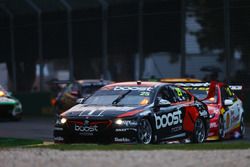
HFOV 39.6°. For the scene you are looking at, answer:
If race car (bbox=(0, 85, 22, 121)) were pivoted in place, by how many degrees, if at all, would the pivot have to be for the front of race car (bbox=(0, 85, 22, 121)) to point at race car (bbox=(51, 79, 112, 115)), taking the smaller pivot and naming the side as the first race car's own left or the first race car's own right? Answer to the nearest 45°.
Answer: approximately 45° to the first race car's own left

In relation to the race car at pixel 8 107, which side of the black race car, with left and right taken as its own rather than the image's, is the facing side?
right

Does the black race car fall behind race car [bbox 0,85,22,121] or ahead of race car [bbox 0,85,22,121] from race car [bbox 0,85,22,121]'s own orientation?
ahead

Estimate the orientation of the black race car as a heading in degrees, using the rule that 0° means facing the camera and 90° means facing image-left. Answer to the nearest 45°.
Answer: approximately 45°

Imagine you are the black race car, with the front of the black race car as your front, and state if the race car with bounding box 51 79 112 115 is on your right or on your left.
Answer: on your right

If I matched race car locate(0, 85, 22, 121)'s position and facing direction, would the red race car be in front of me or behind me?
in front
